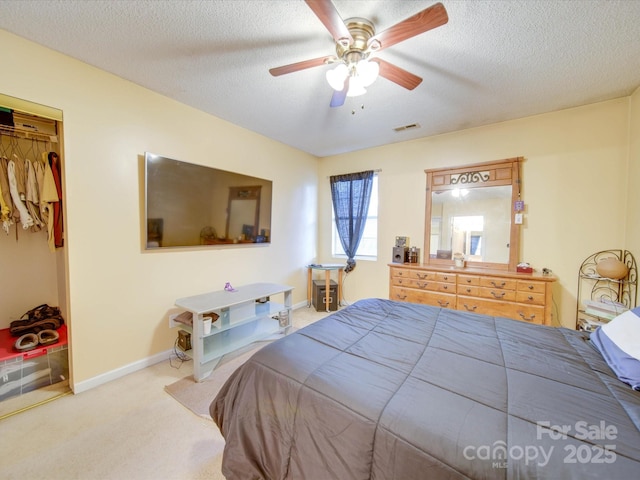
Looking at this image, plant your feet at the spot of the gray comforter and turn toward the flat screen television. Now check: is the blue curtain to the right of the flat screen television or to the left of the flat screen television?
right

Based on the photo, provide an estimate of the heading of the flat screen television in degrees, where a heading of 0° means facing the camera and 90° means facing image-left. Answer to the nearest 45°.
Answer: approximately 315°

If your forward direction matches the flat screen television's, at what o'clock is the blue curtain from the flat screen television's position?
The blue curtain is roughly at 10 o'clock from the flat screen television.

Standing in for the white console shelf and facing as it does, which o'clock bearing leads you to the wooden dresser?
The wooden dresser is roughly at 11 o'clock from the white console shelf.

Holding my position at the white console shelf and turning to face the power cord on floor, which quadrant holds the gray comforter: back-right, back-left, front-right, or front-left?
back-left

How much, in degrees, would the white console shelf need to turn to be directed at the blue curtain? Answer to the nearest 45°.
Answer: approximately 90° to its left

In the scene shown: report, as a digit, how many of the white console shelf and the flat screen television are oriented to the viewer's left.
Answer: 0

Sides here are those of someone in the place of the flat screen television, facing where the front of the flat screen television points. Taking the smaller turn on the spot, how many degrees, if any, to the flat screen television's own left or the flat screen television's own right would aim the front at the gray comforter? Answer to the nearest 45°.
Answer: approximately 45° to the flat screen television's own right

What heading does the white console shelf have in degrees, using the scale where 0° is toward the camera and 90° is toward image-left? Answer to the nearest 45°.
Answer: approximately 315°

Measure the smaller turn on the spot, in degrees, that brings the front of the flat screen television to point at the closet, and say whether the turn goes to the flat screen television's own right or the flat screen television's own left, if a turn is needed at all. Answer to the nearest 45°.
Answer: approximately 135° to the flat screen television's own right
